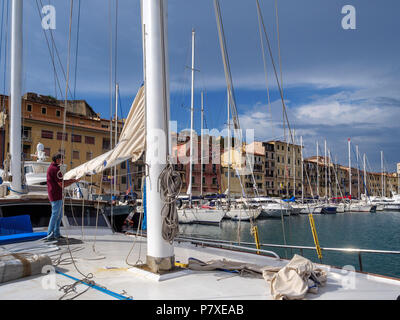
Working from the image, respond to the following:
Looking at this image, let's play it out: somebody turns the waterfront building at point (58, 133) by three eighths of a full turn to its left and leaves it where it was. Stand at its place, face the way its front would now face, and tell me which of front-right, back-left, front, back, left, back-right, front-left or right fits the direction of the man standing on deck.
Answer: back

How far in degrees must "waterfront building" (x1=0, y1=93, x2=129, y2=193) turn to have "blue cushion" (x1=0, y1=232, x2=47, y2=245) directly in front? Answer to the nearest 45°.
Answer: approximately 45° to its right

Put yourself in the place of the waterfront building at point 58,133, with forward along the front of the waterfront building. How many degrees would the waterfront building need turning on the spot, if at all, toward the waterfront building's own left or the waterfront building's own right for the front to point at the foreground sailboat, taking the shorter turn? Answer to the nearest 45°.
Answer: approximately 45° to the waterfront building's own right

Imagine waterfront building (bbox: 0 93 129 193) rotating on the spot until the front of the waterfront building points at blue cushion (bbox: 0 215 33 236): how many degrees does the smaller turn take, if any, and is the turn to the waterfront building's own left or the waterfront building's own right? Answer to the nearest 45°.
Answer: approximately 45° to the waterfront building's own right

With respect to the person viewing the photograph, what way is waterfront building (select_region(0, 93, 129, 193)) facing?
facing the viewer and to the right of the viewer

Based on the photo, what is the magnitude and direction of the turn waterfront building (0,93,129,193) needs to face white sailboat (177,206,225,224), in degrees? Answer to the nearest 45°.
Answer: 0° — it already faces it
